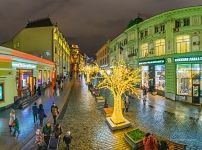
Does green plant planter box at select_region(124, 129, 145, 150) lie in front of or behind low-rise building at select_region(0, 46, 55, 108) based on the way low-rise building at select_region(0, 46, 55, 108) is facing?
in front

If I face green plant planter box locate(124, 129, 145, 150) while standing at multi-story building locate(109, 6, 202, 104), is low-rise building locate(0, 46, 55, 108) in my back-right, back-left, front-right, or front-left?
front-right

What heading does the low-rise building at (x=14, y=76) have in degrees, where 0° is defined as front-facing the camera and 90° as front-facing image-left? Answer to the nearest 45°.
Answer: approximately 315°

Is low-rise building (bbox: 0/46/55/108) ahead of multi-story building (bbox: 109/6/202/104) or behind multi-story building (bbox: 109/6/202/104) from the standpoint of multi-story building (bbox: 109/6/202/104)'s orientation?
ahead

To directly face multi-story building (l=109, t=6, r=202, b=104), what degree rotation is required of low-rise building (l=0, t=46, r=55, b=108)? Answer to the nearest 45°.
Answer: approximately 45° to its left

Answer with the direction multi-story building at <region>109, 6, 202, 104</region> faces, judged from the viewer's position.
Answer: facing the viewer and to the left of the viewer

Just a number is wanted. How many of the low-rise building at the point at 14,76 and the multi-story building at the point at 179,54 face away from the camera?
0

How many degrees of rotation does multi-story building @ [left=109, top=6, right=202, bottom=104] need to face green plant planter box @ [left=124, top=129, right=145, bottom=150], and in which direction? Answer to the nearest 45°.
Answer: approximately 45° to its left
